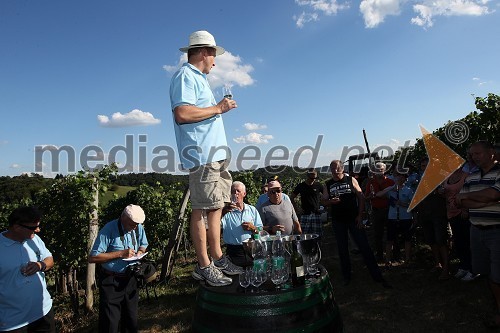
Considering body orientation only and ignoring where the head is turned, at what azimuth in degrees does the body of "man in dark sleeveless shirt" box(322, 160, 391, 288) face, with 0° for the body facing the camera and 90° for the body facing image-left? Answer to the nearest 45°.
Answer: approximately 0°

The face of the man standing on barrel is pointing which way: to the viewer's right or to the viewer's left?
to the viewer's right

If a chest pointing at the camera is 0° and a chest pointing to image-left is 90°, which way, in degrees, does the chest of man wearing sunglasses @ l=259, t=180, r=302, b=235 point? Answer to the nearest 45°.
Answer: approximately 0°

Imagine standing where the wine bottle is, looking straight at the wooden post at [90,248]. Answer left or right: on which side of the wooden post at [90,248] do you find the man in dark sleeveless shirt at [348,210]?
right

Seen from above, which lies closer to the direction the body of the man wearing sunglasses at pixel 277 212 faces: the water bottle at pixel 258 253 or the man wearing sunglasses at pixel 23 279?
the water bottle

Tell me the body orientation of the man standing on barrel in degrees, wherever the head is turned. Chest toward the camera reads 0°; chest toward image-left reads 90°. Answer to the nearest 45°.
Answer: approximately 270°

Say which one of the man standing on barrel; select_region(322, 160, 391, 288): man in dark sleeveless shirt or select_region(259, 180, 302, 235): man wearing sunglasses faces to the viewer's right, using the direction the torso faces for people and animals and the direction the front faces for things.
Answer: the man standing on barrel

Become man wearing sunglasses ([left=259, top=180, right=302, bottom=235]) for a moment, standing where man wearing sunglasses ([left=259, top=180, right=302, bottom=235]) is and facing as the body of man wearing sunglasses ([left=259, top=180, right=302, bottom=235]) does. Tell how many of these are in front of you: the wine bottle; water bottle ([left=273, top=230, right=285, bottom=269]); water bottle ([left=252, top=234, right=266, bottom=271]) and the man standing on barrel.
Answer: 4

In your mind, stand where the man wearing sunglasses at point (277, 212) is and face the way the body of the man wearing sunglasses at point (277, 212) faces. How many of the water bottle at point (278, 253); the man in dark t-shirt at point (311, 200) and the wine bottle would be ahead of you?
2

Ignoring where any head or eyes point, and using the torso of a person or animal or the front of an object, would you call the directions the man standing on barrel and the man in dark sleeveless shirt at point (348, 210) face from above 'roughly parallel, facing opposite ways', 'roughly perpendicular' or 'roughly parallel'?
roughly perpendicular
